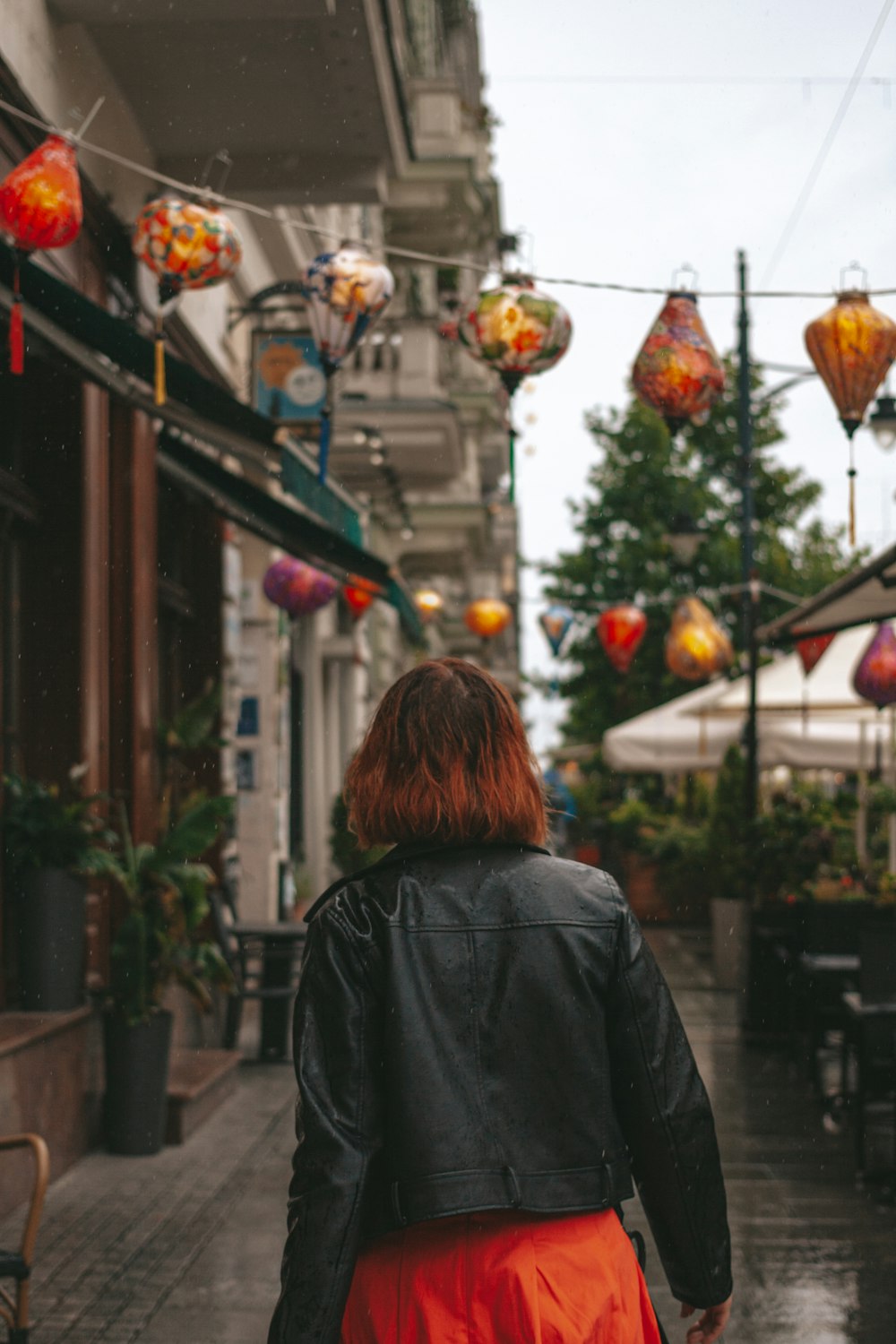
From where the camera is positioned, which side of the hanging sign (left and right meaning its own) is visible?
front

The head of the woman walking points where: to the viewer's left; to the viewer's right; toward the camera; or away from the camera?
away from the camera

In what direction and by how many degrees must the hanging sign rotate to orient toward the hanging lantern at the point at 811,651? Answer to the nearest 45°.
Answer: approximately 90° to its left

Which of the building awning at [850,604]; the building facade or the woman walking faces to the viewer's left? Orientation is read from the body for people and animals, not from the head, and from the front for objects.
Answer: the building awning

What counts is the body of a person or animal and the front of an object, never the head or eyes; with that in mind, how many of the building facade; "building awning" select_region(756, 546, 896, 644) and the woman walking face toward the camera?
0

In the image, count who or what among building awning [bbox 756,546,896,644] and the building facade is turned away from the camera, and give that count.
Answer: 0

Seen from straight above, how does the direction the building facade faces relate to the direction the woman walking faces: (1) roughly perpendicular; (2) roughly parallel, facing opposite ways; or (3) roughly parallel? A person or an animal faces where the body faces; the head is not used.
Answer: roughly perpendicular

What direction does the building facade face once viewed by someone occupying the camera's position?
facing to the right of the viewer

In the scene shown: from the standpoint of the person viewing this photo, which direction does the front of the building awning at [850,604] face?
facing to the left of the viewer

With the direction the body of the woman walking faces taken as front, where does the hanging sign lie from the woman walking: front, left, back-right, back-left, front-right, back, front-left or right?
front

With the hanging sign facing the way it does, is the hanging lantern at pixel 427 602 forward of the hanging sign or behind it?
behind

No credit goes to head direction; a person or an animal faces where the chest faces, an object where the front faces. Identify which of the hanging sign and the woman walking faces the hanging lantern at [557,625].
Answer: the woman walking

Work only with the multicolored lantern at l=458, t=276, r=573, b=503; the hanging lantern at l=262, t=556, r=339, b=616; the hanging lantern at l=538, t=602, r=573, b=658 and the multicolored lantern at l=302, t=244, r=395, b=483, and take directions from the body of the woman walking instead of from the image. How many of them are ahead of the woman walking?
4

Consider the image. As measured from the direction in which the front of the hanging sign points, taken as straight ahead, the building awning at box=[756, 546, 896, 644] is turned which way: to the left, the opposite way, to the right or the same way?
to the right

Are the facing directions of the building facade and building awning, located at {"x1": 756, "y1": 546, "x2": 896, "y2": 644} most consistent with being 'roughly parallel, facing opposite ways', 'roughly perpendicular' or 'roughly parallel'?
roughly parallel, facing opposite ways

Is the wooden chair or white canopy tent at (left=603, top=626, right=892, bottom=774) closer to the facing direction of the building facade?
the white canopy tent

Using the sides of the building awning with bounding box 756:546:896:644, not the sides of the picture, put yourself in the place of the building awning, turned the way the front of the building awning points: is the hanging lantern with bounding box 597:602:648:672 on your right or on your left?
on your right

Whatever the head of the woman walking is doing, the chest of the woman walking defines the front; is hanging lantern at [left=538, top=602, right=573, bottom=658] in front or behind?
in front

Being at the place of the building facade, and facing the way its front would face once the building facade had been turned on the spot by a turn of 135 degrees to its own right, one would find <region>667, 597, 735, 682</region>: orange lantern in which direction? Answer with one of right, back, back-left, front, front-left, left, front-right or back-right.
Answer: back

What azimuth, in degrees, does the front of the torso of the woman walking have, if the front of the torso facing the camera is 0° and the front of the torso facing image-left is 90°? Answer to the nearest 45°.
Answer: approximately 180°
